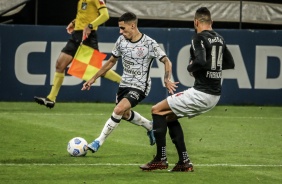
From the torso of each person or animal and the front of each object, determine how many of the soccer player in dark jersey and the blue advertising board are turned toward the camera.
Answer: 1

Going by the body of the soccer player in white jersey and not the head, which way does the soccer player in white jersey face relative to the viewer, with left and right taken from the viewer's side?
facing the viewer and to the left of the viewer

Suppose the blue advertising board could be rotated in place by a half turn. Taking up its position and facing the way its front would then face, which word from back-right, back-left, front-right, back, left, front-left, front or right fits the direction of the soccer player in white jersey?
back

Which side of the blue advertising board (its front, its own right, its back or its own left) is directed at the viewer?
front

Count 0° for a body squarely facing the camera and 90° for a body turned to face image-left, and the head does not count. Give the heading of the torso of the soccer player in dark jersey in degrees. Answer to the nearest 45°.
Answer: approximately 135°

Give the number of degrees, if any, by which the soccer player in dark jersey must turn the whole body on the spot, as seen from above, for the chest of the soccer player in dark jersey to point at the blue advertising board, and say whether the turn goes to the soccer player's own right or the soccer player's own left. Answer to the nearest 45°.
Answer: approximately 45° to the soccer player's own right

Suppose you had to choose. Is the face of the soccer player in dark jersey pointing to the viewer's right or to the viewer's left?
to the viewer's left

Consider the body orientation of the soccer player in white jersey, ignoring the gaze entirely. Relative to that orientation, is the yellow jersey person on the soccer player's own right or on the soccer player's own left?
on the soccer player's own right

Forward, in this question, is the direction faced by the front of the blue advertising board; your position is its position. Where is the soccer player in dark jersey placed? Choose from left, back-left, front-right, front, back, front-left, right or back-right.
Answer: front
